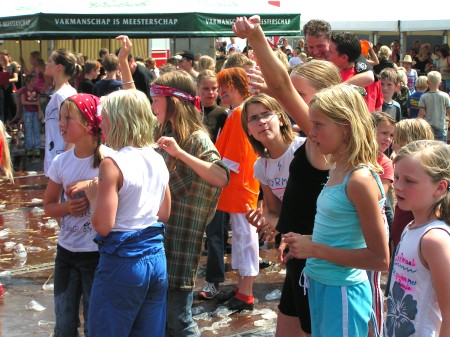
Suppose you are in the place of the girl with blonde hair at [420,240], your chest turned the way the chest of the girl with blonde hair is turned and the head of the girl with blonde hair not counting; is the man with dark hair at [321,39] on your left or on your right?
on your right

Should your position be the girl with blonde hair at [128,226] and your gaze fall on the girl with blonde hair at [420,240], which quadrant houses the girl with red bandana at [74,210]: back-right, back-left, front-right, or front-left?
back-left

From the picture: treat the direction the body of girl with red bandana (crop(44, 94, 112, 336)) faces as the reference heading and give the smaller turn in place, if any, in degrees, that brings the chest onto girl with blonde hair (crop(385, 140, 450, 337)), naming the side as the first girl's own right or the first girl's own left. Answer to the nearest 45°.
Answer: approximately 90° to the first girl's own left

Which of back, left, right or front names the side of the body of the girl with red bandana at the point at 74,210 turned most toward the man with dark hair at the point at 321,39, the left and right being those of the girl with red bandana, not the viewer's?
back

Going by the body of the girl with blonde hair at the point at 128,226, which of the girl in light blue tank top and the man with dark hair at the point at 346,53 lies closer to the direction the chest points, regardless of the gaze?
the man with dark hair

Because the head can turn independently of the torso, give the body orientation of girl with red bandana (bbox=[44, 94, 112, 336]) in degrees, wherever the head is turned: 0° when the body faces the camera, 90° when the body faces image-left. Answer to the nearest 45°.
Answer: approximately 45°

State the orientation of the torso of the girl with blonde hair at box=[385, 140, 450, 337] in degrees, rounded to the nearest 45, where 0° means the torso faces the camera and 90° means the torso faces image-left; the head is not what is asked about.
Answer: approximately 45°

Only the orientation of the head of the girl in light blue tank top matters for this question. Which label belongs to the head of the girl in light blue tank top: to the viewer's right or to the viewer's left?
to the viewer's left

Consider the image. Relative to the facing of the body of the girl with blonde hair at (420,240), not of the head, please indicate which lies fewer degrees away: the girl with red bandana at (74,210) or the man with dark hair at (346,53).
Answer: the girl with red bandana

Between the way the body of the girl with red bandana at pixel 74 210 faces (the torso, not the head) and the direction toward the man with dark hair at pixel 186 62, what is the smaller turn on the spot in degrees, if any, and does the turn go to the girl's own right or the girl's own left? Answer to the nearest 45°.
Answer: approximately 135° to the girl's own right
